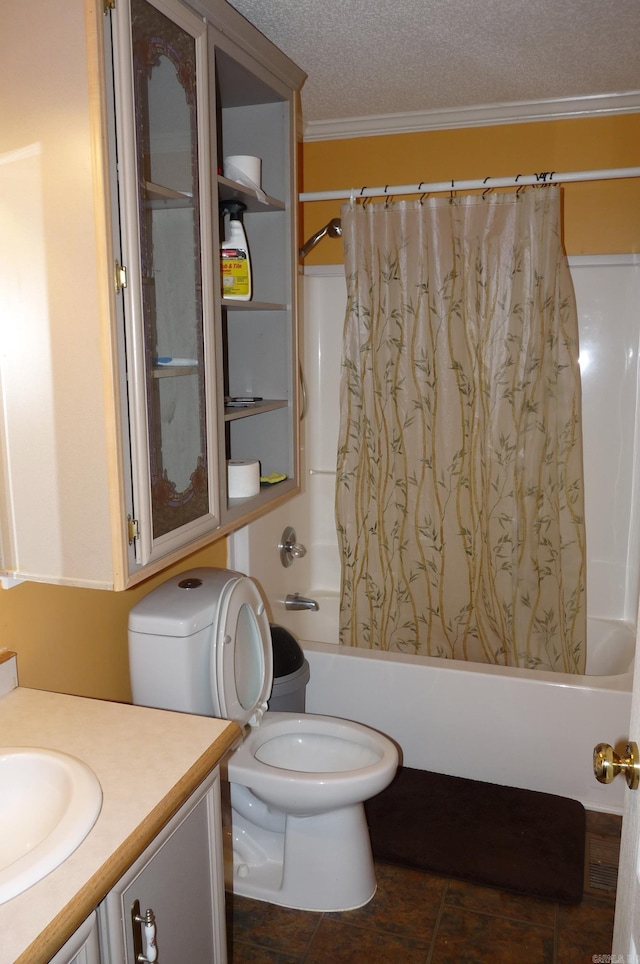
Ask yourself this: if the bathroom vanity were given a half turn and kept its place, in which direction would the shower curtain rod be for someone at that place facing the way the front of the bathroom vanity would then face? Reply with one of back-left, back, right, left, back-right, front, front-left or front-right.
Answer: right

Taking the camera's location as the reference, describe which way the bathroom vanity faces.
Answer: facing the viewer and to the right of the viewer

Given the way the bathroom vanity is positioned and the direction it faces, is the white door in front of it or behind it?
in front

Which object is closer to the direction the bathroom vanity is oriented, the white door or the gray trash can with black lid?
the white door

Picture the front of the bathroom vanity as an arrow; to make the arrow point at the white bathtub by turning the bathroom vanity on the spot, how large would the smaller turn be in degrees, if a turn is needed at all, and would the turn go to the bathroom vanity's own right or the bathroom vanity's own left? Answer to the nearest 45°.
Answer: approximately 90° to the bathroom vanity's own left

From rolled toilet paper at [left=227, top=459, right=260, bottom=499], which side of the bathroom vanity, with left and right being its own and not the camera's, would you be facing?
left

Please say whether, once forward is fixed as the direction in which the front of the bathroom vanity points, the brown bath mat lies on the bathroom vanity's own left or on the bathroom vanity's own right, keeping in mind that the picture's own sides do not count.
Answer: on the bathroom vanity's own left

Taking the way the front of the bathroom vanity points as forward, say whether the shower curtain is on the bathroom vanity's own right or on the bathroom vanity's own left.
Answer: on the bathroom vanity's own left
